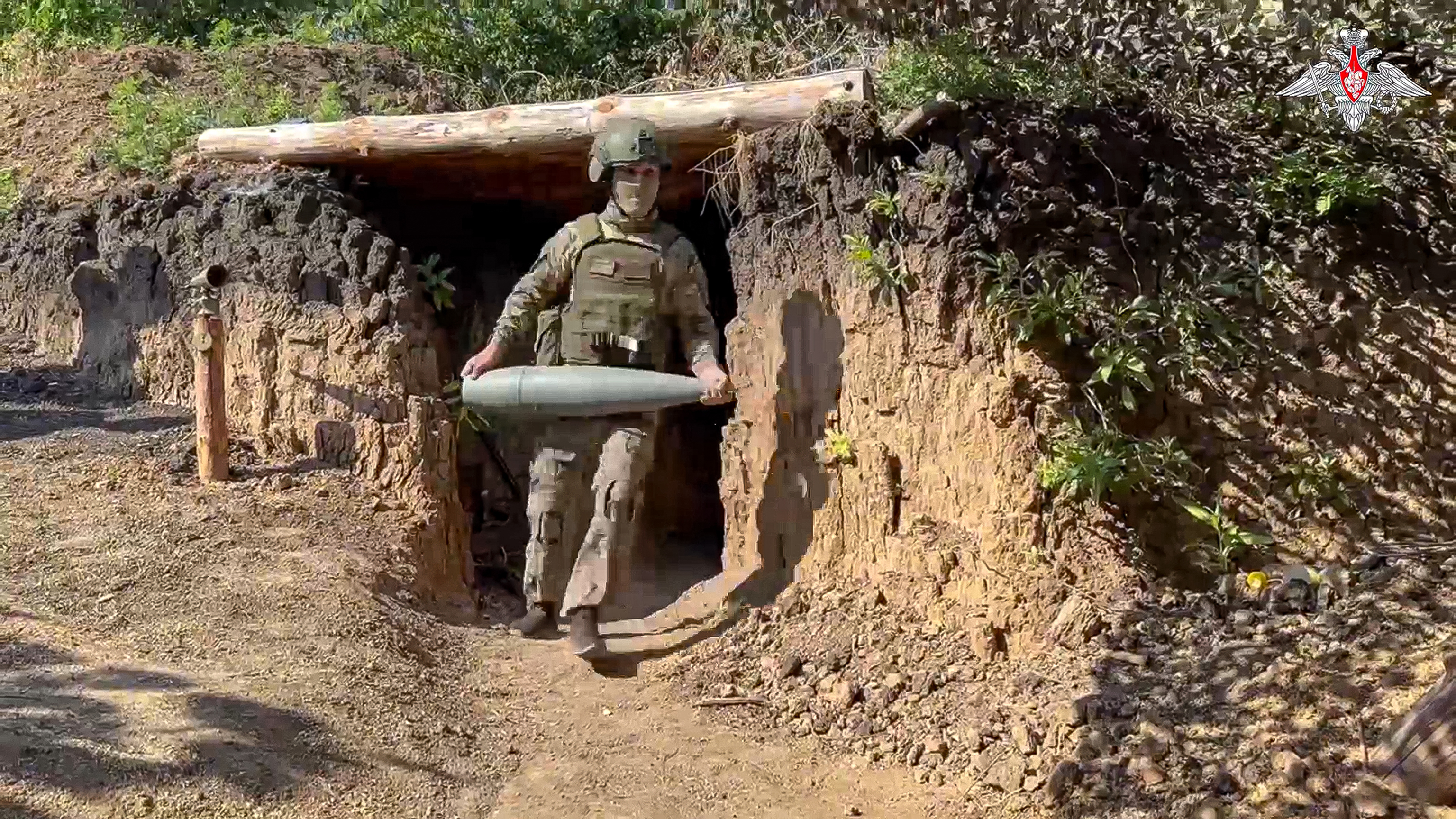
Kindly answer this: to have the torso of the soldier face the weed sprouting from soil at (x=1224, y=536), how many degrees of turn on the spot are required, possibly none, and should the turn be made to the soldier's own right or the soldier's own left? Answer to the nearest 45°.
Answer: approximately 90° to the soldier's own left

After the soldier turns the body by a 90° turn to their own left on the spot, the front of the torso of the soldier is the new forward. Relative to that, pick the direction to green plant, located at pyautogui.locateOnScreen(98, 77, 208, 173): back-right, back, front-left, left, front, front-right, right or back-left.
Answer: back-left

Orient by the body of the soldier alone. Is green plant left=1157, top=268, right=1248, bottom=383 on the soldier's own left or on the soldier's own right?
on the soldier's own left

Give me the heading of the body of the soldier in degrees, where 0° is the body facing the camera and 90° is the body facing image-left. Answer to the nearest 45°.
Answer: approximately 0°

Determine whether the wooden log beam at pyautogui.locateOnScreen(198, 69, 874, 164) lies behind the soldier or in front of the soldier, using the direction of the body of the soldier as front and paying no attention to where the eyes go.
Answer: behind

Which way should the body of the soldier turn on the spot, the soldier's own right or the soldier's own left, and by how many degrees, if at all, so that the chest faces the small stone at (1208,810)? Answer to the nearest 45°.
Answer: approximately 45° to the soldier's own left

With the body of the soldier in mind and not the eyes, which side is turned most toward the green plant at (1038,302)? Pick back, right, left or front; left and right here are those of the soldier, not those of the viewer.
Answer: left

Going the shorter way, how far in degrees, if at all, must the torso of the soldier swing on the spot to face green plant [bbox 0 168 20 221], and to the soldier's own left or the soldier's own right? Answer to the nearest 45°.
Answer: approximately 135° to the soldier's own right

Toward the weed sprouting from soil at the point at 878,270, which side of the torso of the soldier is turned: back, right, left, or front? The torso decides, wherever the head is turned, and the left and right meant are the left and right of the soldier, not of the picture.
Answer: left

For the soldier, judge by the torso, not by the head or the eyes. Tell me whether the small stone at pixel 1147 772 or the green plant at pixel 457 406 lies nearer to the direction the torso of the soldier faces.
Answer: the small stone

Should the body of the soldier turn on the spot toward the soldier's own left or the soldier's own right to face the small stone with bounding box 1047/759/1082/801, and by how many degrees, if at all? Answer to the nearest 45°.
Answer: approximately 45° to the soldier's own left
